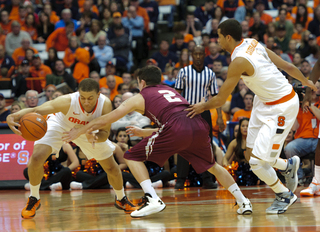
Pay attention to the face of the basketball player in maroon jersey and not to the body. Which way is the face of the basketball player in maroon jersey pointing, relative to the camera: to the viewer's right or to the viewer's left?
to the viewer's left

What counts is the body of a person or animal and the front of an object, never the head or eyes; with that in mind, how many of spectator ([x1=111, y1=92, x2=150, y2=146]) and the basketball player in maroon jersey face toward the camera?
1

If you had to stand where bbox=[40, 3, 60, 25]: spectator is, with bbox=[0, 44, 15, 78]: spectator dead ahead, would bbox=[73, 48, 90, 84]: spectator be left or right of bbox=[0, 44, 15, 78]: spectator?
left

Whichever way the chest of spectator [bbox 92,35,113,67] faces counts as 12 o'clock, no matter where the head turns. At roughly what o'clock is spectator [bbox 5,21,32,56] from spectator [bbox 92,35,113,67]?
spectator [bbox 5,21,32,56] is roughly at 4 o'clock from spectator [bbox 92,35,113,67].

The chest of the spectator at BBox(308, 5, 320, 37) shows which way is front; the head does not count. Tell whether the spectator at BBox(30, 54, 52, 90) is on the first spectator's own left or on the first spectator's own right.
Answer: on the first spectator's own right

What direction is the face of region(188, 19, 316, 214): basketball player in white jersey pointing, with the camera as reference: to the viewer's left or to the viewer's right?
to the viewer's left

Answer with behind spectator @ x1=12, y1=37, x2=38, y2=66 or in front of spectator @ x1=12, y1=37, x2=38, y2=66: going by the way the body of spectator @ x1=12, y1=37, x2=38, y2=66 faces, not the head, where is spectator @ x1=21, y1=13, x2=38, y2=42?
behind

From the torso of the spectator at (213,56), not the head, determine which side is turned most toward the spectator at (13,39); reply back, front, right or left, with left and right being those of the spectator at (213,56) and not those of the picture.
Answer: right

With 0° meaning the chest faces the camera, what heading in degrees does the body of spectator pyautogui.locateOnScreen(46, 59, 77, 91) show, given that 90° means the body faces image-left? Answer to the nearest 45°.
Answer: approximately 0°
